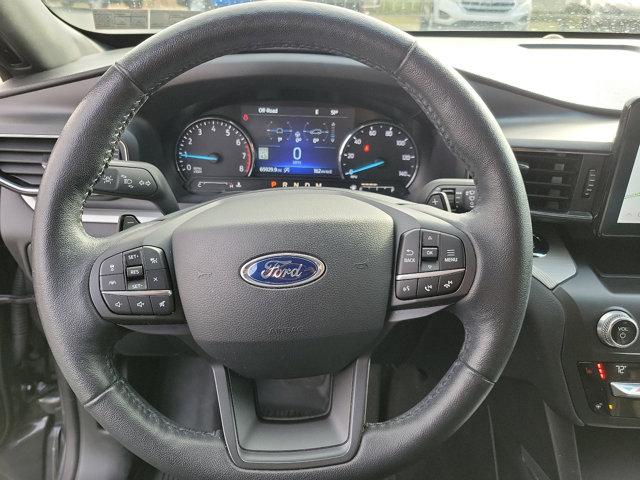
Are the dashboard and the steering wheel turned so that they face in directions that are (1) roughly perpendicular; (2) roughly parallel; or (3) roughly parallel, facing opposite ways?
roughly parallel

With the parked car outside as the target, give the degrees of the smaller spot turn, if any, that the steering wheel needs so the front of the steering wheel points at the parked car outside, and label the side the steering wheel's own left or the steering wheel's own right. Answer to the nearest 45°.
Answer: approximately 135° to the steering wheel's own left

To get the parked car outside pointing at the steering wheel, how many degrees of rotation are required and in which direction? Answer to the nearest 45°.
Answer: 0° — it already faces it

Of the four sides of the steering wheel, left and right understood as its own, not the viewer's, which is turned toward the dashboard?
back

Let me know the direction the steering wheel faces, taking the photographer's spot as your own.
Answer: facing the viewer

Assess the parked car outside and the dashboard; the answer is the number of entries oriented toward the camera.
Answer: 2

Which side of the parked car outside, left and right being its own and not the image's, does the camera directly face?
front

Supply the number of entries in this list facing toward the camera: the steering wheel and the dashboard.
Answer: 2

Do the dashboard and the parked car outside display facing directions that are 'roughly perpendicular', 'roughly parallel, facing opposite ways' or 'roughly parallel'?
roughly parallel
